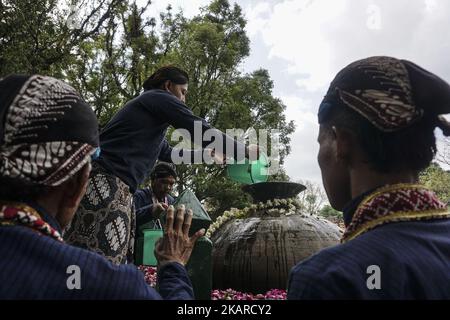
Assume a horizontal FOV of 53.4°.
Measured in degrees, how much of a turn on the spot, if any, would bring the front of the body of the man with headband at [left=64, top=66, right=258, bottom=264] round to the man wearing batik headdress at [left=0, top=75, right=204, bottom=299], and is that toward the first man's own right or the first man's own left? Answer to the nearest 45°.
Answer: approximately 90° to the first man's own right

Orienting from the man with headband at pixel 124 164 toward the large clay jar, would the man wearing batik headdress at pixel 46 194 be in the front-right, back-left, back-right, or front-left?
back-right

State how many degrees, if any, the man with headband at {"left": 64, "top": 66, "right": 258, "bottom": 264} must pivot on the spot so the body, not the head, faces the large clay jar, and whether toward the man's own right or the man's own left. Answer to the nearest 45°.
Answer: approximately 45° to the man's own left

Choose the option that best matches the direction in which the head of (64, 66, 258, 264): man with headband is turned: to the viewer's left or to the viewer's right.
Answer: to the viewer's right

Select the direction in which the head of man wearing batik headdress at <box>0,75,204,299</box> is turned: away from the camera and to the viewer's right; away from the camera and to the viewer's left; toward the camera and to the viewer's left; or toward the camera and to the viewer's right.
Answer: away from the camera and to the viewer's right

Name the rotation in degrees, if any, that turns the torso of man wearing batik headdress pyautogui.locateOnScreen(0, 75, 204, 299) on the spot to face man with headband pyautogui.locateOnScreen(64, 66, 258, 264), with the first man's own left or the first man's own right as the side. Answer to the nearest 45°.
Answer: approximately 45° to the first man's own left

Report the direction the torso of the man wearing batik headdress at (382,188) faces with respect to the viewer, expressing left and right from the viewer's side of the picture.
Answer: facing away from the viewer and to the left of the viewer

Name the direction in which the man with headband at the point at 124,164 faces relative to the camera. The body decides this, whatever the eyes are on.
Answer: to the viewer's right

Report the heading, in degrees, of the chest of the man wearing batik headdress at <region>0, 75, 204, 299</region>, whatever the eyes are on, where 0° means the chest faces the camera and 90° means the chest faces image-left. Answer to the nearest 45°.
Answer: approximately 225°

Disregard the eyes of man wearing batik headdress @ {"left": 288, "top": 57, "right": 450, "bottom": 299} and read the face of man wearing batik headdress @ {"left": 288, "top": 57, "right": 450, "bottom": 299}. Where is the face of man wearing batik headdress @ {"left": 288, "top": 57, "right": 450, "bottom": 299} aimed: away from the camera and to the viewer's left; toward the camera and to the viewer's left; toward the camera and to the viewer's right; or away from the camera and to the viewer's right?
away from the camera and to the viewer's left

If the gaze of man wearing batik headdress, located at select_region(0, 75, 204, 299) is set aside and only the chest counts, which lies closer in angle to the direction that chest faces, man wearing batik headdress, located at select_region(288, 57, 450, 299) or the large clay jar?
the large clay jar
